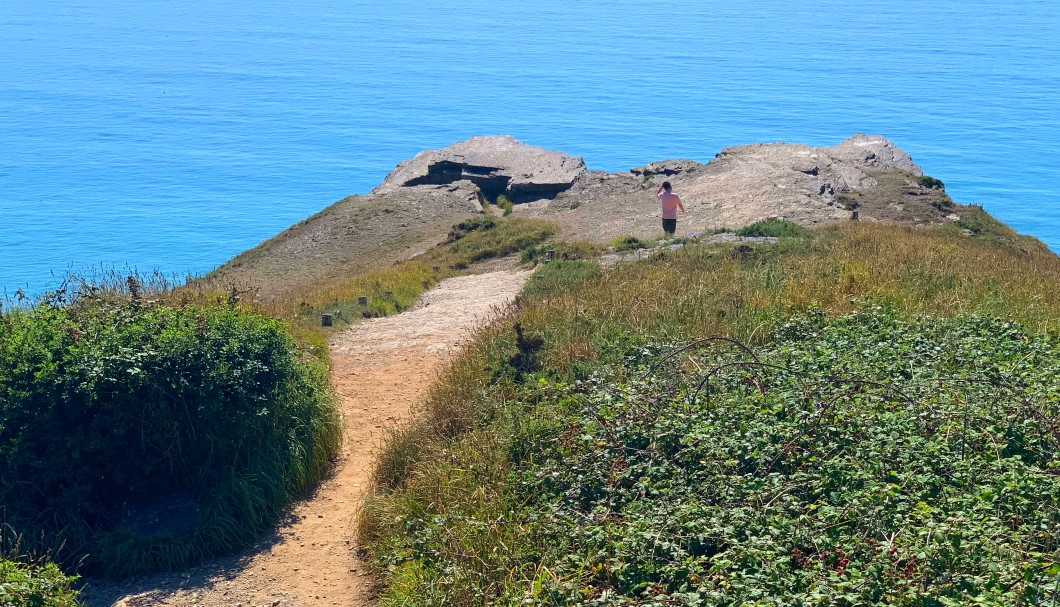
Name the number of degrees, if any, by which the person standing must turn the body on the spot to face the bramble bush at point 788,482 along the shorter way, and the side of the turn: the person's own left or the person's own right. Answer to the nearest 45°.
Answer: approximately 180°

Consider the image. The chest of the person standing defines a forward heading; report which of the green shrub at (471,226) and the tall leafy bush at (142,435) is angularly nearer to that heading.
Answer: the green shrub

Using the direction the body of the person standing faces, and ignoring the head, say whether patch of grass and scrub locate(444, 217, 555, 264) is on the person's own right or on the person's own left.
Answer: on the person's own left

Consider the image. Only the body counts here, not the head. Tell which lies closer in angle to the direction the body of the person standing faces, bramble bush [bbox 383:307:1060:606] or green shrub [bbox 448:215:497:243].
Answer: the green shrub

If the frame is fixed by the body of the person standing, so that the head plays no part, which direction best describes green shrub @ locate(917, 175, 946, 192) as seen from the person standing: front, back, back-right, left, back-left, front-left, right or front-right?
front-right

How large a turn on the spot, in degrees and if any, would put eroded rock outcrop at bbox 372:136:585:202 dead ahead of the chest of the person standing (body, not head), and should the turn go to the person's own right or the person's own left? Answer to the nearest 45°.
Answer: approximately 45° to the person's own left

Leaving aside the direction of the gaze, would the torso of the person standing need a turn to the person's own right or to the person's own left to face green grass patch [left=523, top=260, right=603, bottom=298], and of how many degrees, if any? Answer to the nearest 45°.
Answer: approximately 180°

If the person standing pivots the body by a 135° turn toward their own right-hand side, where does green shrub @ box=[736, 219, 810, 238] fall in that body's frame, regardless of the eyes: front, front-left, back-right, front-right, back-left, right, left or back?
front

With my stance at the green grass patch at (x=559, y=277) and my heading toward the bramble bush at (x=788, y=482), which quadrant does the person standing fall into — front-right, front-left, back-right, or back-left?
back-left

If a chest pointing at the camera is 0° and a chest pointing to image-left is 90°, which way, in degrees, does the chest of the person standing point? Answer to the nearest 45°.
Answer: approximately 180°

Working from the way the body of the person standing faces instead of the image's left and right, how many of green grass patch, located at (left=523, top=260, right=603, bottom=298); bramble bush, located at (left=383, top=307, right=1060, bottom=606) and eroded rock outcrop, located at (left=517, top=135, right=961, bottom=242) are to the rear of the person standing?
2

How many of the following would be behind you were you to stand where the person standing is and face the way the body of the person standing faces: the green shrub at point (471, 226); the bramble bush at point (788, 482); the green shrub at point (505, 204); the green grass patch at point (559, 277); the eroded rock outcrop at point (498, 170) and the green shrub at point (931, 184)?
2
